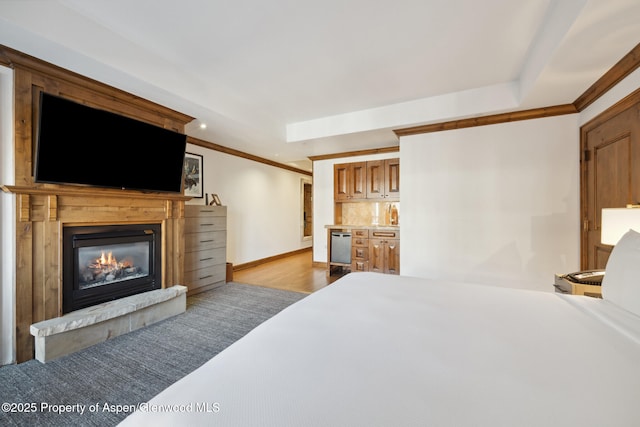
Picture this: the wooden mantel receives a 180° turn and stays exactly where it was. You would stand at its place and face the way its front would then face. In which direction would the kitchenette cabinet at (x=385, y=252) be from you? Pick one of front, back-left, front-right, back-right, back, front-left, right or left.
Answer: back-right

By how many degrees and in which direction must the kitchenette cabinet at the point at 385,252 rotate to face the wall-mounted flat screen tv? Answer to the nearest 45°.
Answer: approximately 45° to its right

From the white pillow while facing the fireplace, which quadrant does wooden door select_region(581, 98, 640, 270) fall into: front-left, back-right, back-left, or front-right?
back-right

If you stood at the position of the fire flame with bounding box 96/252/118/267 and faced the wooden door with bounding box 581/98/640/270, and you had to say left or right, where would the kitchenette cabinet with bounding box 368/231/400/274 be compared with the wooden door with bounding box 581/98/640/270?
left

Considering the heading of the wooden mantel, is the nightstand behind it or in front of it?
in front

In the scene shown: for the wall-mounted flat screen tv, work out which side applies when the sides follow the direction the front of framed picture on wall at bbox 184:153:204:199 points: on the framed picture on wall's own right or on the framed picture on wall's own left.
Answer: on the framed picture on wall's own right

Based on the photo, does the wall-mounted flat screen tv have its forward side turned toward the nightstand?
yes

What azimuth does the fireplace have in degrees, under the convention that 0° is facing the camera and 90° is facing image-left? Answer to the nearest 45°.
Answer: approximately 315°

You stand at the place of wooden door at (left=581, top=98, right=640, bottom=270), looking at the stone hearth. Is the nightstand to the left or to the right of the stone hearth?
left

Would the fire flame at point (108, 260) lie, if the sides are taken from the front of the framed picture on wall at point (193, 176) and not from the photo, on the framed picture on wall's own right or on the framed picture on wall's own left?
on the framed picture on wall's own right

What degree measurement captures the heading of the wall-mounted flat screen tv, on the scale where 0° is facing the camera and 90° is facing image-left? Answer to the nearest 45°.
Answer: approximately 315°

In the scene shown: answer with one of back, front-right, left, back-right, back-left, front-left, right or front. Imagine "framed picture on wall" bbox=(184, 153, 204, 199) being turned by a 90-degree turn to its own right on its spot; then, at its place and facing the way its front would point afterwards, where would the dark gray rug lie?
front-left

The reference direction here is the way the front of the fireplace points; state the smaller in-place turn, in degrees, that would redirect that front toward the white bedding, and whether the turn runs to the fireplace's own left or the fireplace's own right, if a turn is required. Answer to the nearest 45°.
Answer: approximately 45° to the fireplace's own right
